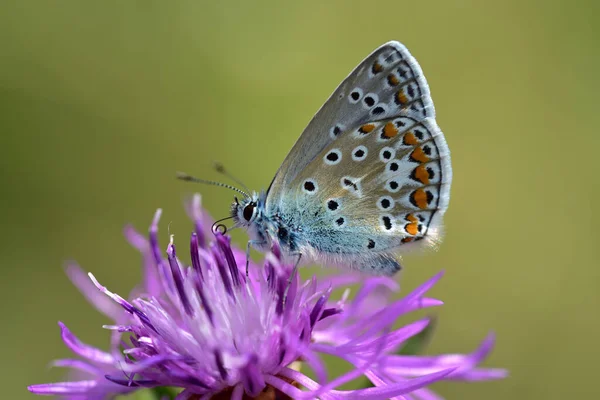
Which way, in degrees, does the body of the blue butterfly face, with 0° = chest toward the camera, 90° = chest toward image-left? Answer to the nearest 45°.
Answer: approximately 90°
